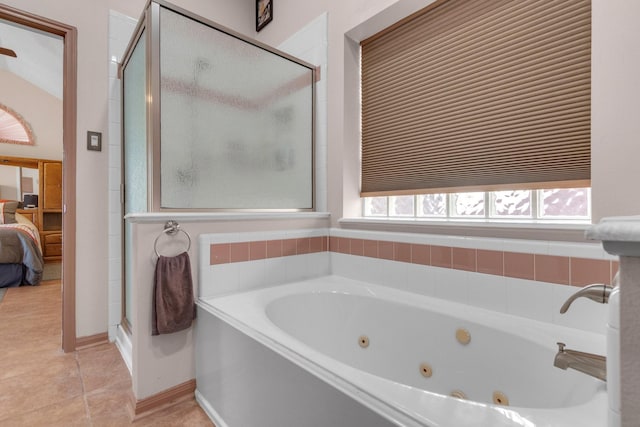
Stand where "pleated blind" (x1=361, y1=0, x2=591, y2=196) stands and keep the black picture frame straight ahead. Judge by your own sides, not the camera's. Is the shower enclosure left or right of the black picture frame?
left

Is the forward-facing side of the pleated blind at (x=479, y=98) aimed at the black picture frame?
no

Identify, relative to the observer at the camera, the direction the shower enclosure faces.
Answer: facing the viewer and to the left of the viewer

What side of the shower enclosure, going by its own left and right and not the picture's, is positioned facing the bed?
right

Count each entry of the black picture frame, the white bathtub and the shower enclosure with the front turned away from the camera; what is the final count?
0

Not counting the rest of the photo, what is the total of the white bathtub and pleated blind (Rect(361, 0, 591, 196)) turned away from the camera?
0

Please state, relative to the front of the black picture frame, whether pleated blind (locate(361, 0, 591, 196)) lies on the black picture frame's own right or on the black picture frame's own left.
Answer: on the black picture frame's own left

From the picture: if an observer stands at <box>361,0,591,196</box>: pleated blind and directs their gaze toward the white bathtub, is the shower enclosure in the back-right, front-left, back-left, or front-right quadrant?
front-right

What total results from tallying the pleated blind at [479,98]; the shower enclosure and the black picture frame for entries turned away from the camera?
0

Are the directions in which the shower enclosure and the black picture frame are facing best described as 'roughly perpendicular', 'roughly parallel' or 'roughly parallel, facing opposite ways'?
roughly parallel
